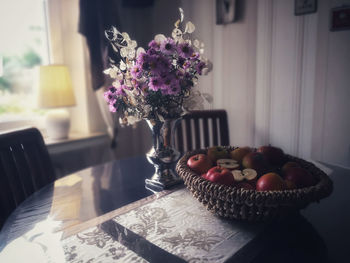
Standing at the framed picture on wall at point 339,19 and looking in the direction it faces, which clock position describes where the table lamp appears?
The table lamp is roughly at 1 o'clock from the framed picture on wall.

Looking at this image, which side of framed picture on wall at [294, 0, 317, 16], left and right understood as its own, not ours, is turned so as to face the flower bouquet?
front

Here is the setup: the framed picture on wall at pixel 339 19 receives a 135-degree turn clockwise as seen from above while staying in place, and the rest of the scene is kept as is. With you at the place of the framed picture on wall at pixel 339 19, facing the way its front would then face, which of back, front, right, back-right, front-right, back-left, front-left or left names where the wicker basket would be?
back

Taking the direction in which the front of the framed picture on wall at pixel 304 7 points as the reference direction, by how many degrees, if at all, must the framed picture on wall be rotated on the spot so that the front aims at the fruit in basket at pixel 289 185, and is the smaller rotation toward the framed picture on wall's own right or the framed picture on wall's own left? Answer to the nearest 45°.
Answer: approximately 45° to the framed picture on wall's own left

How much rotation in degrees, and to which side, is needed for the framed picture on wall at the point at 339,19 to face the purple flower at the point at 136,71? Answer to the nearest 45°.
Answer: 0° — it already faces it

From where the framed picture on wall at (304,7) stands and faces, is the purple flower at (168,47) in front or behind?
in front

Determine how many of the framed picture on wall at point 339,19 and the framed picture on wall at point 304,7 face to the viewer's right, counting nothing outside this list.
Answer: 0

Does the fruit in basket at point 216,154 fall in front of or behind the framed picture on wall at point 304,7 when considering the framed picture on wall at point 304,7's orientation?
in front

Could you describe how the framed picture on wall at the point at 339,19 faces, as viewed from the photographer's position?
facing the viewer and to the left of the viewer

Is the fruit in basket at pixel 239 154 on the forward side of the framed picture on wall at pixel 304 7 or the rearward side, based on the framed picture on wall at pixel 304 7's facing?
on the forward side
